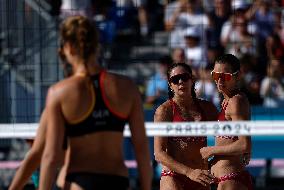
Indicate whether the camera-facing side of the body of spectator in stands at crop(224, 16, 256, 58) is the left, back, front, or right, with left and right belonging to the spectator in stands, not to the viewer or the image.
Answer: front

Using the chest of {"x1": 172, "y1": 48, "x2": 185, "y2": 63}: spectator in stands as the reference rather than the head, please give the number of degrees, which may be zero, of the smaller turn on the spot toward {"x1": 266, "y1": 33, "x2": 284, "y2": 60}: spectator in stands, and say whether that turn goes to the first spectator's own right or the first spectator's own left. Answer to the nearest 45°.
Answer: approximately 90° to the first spectator's own left

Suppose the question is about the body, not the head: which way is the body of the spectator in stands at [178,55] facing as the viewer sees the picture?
toward the camera

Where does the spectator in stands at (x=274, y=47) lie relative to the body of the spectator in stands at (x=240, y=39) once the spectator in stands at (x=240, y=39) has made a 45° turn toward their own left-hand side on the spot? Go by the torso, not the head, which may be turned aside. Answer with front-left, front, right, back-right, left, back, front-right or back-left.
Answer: front-left

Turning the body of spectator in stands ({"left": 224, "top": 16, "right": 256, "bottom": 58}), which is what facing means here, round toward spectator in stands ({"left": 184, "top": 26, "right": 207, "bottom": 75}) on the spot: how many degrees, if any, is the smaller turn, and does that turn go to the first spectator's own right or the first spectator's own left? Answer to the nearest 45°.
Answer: approximately 90° to the first spectator's own right

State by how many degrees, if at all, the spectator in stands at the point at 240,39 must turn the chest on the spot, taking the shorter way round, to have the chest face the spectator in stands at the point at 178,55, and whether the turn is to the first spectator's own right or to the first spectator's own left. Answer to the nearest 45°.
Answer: approximately 90° to the first spectator's own right

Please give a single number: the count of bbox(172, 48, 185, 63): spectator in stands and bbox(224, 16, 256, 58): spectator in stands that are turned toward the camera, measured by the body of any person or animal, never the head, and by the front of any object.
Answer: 2

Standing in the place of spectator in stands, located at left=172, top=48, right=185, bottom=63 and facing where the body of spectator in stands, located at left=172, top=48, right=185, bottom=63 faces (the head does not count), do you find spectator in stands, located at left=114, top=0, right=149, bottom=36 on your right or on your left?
on your right

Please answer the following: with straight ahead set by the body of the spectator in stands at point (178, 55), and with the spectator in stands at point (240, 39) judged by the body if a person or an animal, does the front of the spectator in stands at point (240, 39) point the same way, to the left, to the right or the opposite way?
the same way
